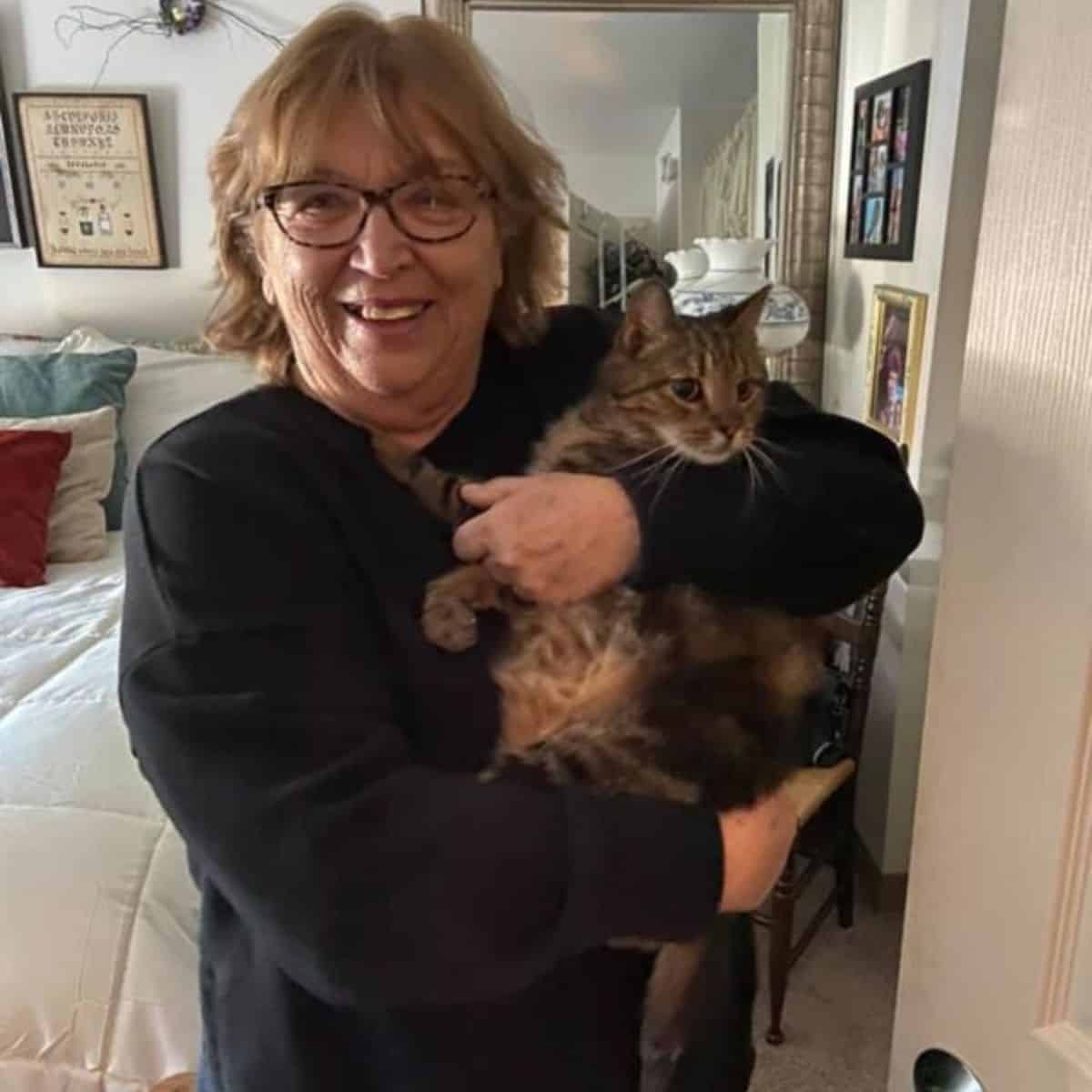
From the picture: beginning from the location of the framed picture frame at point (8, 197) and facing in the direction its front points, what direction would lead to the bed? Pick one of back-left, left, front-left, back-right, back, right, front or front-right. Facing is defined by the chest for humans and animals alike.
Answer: front

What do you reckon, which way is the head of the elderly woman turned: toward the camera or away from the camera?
toward the camera

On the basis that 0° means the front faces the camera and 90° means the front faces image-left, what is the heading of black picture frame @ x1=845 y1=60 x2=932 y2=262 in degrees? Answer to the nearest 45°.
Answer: approximately 45°

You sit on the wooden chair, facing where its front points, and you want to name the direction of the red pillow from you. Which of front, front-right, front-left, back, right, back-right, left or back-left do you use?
front-right

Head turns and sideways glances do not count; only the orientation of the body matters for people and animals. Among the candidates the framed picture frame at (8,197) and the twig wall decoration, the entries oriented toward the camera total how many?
2

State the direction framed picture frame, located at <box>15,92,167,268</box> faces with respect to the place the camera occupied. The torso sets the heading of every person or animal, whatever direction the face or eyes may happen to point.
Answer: facing the viewer

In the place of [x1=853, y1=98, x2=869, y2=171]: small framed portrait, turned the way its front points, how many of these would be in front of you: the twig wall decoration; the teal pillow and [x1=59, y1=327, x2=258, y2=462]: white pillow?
3

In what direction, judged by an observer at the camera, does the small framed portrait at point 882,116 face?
facing the viewer and to the left of the viewer

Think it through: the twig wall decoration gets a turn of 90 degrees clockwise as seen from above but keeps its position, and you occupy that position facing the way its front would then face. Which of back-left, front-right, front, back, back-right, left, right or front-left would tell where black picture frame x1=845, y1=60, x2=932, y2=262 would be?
back-left

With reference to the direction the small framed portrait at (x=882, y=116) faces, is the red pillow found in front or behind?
in front

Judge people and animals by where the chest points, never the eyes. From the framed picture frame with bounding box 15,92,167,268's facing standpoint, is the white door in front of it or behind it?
in front

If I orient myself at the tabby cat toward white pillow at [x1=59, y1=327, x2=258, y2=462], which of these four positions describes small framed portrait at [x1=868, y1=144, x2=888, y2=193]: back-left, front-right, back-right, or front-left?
front-right

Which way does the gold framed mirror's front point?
toward the camera

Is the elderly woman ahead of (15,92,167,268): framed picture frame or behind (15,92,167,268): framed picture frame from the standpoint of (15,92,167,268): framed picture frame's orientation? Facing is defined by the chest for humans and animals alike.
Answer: ahead

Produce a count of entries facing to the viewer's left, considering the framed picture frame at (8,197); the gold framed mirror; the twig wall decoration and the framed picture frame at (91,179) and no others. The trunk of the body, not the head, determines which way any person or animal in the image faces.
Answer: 0
